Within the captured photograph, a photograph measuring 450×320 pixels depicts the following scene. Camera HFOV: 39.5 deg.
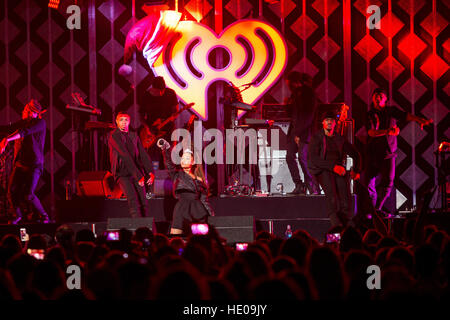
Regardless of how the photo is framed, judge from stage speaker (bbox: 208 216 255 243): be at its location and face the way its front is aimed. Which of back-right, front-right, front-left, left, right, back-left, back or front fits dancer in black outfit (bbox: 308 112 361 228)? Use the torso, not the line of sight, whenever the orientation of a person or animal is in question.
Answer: front-right

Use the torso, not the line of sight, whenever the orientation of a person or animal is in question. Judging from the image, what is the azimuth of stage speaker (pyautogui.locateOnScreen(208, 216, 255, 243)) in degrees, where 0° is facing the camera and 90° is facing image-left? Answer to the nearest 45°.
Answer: approximately 180°

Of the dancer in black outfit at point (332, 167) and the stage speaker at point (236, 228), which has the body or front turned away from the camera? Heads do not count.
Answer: the stage speaker

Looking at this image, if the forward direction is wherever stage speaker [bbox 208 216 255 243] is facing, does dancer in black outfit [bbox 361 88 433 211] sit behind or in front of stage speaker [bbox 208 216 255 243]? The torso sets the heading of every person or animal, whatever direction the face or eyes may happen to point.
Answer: in front

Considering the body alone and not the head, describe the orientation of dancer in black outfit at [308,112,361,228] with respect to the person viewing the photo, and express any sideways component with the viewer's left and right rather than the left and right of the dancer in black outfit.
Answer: facing the viewer

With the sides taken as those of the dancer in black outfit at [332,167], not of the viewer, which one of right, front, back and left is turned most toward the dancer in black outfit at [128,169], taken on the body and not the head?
right

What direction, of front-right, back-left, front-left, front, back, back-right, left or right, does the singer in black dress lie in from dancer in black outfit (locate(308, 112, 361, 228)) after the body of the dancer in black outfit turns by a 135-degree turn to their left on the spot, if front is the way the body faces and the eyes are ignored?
back-left

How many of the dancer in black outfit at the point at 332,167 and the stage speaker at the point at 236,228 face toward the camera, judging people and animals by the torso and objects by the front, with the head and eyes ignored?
1

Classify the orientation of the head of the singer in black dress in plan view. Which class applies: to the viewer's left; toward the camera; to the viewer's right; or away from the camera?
toward the camera

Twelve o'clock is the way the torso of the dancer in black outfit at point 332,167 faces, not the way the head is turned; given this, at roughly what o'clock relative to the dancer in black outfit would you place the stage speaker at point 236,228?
The stage speaker is roughly at 1 o'clock from the dancer in black outfit.

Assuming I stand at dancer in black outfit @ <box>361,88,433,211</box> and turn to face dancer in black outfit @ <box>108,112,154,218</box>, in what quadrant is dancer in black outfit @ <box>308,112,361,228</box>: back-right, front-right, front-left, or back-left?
front-left

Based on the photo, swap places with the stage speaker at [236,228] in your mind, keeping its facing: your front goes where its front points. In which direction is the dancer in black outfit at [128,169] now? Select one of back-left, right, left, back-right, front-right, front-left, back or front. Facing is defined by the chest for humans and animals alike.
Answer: front-left

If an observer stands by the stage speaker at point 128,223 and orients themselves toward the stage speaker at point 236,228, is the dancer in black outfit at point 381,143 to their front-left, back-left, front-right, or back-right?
front-left

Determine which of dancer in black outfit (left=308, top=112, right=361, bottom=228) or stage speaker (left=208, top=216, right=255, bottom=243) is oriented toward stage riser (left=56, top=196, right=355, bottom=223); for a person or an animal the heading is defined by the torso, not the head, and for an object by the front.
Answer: the stage speaker

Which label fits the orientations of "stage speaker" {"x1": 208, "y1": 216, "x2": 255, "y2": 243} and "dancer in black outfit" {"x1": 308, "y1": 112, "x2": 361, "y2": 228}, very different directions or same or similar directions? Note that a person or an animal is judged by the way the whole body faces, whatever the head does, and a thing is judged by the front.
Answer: very different directions
